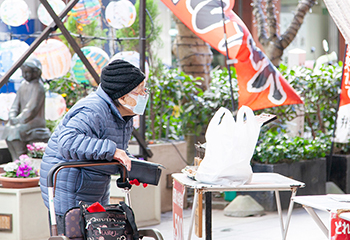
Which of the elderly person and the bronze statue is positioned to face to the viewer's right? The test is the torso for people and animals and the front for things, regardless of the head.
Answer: the elderly person

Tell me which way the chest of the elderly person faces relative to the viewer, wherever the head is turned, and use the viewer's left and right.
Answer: facing to the right of the viewer

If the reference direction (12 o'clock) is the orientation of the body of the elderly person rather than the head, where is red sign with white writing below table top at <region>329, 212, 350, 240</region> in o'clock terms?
The red sign with white writing below table top is roughly at 1 o'clock from the elderly person.

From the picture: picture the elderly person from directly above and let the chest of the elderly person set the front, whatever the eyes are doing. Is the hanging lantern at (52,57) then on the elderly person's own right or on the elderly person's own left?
on the elderly person's own left

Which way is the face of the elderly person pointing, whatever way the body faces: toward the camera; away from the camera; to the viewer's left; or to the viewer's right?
to the viewer's right

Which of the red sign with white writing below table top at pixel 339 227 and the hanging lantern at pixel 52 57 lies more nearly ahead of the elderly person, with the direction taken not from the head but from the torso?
the red sign with white writing below table top

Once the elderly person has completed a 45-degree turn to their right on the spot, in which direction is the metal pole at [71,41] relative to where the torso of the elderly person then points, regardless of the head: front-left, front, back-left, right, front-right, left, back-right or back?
back-left

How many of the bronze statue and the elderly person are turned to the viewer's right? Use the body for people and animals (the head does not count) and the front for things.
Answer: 1

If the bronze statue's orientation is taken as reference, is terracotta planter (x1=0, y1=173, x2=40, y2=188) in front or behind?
in front

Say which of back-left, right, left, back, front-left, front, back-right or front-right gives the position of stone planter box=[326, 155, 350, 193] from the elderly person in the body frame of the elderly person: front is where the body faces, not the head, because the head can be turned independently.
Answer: front-left
